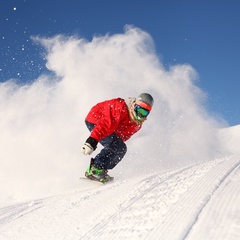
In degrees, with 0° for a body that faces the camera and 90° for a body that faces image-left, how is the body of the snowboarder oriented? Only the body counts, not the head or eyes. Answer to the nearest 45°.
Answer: approximately 315°
